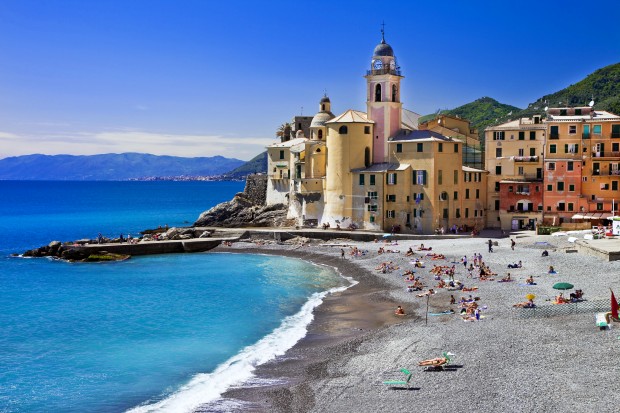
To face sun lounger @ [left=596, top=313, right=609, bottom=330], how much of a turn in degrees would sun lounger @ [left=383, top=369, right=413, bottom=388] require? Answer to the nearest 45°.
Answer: approximately 135° to its right

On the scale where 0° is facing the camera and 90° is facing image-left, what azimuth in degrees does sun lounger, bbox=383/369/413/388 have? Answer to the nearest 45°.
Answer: approximately 90°
